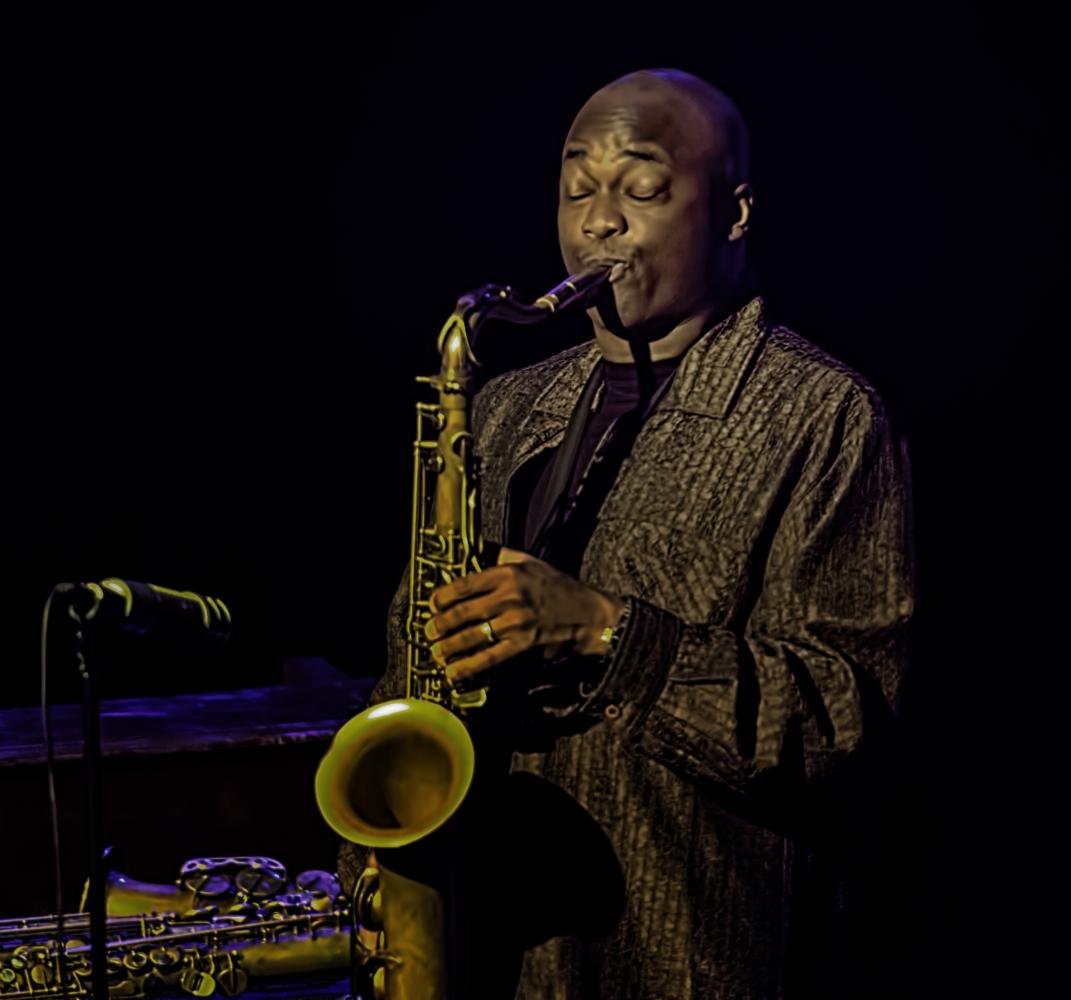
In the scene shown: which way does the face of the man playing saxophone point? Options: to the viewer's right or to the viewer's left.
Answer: to the viewer's left

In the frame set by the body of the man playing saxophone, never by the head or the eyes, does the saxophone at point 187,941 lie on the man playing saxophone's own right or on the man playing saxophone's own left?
on the man playing saxophone's own right

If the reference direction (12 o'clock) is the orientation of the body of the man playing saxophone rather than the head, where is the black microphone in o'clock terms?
The black microphone is roughly at 1 o'clock from the man playing saxophone.

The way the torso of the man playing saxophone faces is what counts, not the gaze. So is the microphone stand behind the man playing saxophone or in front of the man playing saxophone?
in front

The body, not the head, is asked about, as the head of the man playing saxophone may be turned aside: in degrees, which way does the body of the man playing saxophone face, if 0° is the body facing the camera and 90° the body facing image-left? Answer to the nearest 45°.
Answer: approximately 45°
